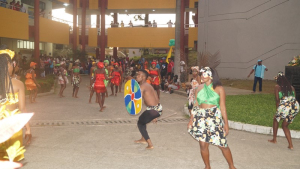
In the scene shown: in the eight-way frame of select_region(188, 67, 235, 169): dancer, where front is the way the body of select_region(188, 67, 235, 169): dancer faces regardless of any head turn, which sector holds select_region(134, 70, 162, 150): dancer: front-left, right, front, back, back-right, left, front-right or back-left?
right

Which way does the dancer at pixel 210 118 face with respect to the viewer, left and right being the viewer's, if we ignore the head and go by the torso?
facing the viewer and to the left of the viewer

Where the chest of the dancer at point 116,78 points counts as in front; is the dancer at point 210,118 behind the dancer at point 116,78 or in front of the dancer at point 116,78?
in front

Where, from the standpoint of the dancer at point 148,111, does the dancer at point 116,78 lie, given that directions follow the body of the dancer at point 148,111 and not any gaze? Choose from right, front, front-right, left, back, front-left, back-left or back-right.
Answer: right

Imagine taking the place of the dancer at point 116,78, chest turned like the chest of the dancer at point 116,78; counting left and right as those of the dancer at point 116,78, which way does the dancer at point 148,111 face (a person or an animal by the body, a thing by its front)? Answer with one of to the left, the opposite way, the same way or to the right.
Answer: to the right

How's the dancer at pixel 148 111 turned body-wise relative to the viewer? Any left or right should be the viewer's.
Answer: facing to the left of the viewer

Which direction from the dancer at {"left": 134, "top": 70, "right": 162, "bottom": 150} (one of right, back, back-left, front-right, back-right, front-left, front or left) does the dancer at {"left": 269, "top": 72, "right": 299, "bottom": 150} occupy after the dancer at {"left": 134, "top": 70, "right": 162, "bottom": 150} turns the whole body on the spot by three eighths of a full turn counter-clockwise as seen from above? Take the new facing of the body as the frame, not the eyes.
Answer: front-left

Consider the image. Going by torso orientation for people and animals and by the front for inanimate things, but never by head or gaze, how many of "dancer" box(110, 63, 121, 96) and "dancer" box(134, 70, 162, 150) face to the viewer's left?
1

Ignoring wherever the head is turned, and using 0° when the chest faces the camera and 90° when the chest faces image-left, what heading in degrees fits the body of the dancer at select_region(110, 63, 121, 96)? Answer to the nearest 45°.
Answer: approximately 0°

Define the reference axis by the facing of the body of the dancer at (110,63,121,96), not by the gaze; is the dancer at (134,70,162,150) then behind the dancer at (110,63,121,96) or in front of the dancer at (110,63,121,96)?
in front
